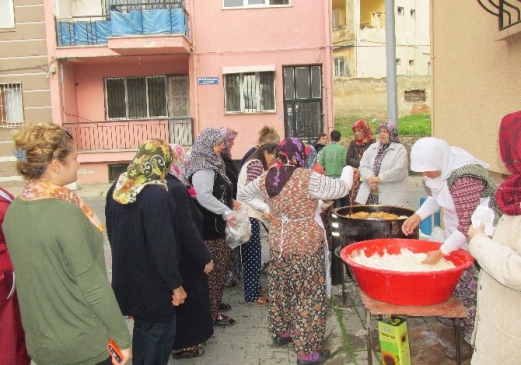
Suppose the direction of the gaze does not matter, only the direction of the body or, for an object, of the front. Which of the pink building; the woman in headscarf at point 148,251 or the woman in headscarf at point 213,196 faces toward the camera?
the pink building

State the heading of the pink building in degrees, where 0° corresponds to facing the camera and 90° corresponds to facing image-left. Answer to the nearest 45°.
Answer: approximately 0°

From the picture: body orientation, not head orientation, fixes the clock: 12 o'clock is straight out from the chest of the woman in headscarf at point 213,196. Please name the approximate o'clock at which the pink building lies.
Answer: The pink building is roughly at 9 o'clock from the woman in headscarf.

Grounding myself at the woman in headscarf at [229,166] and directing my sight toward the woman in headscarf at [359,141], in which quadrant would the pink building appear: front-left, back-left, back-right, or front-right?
front-left

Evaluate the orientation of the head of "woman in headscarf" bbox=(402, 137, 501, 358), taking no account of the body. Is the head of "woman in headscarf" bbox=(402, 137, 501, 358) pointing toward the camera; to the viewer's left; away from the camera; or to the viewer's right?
to the viewer's left

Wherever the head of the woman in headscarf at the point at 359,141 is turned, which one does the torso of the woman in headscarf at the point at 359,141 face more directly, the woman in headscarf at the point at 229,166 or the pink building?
the woman in headscarf

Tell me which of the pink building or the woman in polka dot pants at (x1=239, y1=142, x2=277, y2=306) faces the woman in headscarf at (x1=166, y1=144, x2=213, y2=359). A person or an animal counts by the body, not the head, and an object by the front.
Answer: the pink building

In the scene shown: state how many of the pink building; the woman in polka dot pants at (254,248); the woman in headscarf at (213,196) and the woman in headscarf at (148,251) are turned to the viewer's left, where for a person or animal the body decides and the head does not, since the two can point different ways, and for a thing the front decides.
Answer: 0

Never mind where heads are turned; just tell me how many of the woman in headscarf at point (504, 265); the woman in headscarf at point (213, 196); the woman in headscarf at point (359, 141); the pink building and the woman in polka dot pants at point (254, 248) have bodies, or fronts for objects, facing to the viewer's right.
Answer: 2

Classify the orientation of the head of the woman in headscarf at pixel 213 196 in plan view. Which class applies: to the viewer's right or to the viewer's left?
to the viewer's right

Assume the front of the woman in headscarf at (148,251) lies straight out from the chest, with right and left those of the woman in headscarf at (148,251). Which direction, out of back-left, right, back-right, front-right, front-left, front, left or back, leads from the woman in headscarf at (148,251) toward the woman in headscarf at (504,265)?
right

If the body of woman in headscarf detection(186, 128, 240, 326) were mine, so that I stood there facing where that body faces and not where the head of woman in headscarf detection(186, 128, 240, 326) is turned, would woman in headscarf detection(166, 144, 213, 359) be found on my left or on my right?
on my right

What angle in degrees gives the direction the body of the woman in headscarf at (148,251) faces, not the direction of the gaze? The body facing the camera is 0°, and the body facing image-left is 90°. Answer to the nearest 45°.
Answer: approximately 225°

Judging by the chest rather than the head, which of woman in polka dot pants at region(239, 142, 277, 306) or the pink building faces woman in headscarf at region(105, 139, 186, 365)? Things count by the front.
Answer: the pink building

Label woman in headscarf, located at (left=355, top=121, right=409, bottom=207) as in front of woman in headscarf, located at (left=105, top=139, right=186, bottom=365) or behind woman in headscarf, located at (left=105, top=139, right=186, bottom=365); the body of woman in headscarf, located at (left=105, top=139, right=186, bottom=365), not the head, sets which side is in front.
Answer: in front

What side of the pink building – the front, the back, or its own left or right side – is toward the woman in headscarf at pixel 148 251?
front

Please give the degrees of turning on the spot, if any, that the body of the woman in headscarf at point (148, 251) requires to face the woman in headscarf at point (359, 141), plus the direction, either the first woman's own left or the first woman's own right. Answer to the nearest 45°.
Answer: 0° — they already face them
